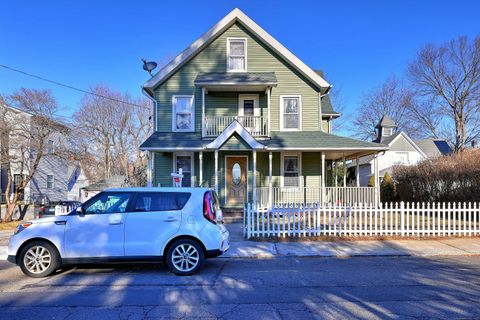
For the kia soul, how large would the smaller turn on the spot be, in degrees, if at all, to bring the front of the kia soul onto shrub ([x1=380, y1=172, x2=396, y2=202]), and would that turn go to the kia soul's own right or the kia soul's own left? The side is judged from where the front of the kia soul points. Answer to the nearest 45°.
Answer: approximately 135° to the kia soul's own right

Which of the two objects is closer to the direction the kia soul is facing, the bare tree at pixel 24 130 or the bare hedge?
the bare tree

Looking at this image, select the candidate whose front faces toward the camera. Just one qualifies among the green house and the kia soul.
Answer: the green house

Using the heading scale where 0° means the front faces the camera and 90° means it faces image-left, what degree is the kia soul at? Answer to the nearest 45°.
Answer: approximately 90°

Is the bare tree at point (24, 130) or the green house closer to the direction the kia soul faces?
the bare tree

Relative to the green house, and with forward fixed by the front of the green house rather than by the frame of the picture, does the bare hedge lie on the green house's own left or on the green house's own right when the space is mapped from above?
on the green house's own left

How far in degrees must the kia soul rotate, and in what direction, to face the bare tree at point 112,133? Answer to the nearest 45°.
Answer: approximately 90° to its right

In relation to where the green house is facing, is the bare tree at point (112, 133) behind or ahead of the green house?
behind

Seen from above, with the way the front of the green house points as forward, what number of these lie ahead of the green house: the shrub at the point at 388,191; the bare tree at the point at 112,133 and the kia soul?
1

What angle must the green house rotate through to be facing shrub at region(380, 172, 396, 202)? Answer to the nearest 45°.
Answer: approximately 135° to its left

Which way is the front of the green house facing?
toward the camera

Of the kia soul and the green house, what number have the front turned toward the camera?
1

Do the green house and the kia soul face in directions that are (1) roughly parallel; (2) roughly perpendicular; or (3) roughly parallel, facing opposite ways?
roughly perpendicular
